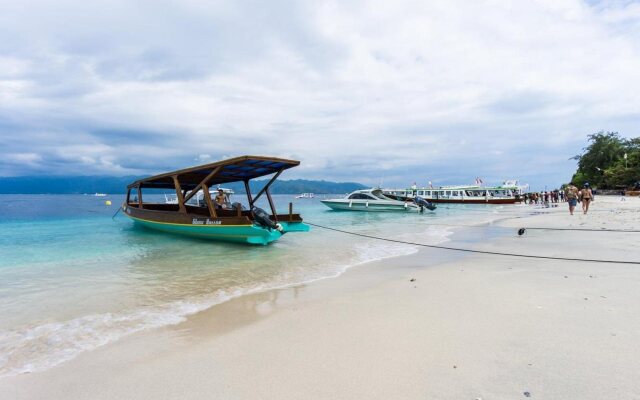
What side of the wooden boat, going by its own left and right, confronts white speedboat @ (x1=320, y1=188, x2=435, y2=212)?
right

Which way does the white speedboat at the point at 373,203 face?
to the viewer's left

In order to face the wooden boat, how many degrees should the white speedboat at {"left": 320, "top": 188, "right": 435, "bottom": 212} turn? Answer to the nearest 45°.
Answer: approximately 90° to its left

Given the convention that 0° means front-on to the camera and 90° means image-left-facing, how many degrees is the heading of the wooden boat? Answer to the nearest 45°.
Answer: approximately 135°
